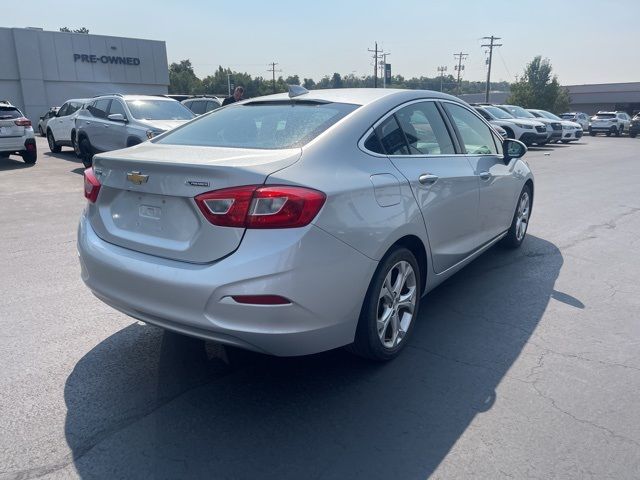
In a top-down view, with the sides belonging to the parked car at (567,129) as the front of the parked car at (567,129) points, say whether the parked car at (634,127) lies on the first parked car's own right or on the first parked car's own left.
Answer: on the first parked car's own left

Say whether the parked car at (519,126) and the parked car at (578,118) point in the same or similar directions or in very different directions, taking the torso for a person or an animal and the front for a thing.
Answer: same or similar directions

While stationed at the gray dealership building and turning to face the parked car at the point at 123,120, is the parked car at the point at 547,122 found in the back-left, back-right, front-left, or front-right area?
front-left

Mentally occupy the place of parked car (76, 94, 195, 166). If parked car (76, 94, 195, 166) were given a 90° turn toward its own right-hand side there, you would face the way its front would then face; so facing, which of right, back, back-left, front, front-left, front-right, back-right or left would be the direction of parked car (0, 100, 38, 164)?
right

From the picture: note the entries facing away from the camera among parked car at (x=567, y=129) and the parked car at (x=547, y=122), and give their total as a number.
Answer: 0

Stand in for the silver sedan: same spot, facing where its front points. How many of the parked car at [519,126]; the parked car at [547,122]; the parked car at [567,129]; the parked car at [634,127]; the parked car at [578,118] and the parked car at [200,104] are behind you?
0

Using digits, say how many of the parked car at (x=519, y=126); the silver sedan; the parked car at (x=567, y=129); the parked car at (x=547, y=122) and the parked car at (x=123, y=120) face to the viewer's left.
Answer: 0

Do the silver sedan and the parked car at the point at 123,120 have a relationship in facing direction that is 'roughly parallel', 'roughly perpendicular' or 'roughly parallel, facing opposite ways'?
roughly perpendicular

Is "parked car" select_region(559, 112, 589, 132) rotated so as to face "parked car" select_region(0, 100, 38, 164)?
no

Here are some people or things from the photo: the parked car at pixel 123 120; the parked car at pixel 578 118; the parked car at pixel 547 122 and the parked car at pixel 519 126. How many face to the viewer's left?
0

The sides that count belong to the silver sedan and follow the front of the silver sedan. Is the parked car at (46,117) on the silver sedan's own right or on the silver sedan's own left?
on the silver sedan's own left

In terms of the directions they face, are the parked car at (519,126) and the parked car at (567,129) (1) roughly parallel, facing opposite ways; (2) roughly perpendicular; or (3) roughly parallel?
roughly parallel

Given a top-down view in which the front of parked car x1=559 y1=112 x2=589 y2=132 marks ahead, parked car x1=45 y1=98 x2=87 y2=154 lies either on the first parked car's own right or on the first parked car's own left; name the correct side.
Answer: on the first parked car's own right

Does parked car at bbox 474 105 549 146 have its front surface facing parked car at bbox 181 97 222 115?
no

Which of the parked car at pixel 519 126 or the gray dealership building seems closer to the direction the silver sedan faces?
the parked car

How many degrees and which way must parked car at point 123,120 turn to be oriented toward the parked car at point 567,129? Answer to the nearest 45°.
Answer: approximately 45° to its left

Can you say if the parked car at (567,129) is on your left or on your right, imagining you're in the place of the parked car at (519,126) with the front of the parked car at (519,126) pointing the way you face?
on your left
